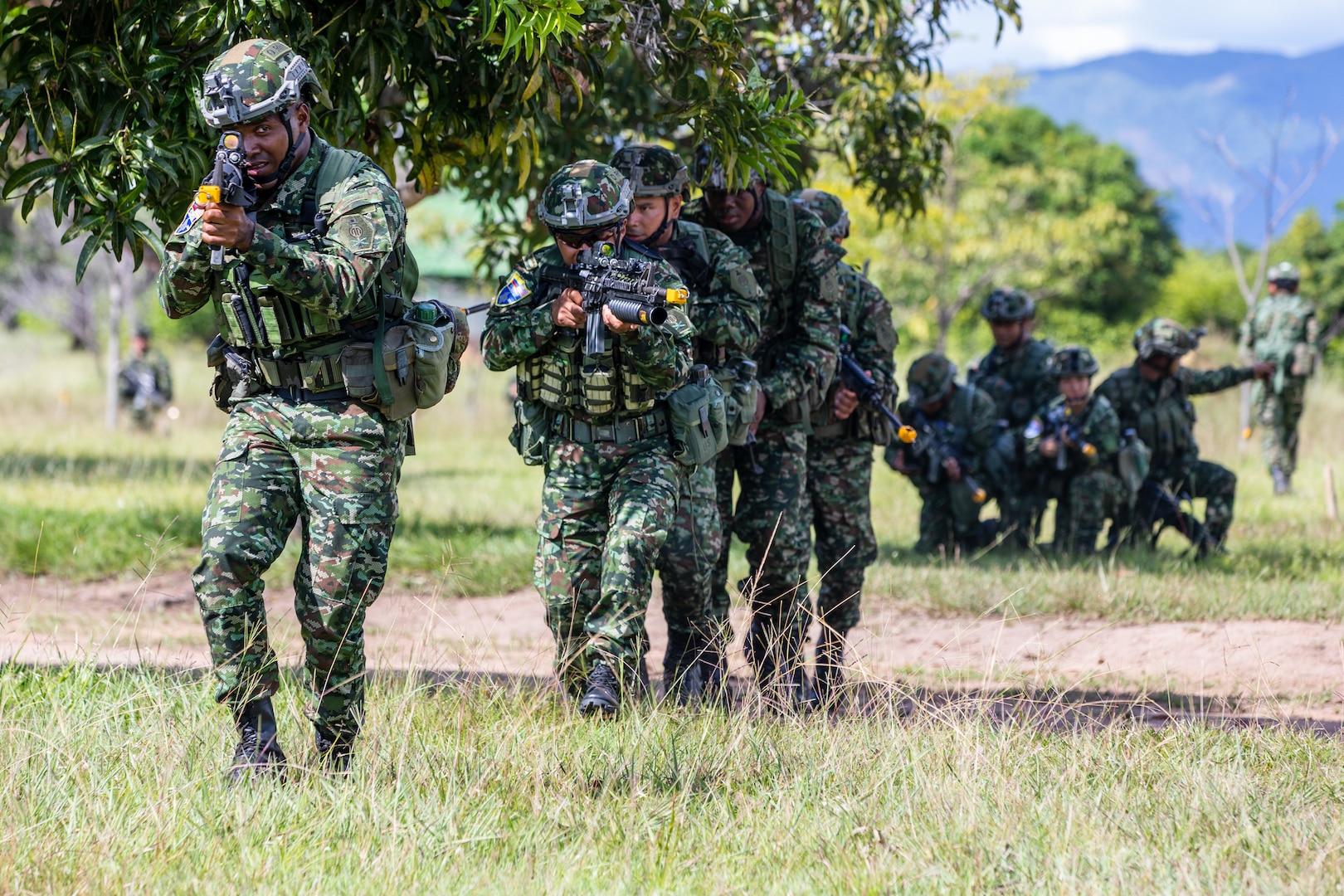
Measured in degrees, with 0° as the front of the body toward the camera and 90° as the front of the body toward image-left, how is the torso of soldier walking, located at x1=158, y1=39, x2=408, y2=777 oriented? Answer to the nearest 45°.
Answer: approximately 45°

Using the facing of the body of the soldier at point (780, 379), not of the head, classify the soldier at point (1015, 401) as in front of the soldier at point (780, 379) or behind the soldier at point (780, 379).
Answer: behind

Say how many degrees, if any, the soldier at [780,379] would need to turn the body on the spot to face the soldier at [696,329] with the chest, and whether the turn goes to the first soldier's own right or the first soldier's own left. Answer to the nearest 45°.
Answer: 0° — they already face them

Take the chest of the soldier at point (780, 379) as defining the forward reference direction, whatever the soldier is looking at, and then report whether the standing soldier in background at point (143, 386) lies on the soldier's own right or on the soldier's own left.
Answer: on the soldier's own right

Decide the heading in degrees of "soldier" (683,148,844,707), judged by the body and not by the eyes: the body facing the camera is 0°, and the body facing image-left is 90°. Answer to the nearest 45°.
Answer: approximately 45°

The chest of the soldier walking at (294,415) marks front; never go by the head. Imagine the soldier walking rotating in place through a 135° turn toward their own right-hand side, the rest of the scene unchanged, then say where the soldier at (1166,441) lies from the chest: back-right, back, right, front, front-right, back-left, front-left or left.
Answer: front-right

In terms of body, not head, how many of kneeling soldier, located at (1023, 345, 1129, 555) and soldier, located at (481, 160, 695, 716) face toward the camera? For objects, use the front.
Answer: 2

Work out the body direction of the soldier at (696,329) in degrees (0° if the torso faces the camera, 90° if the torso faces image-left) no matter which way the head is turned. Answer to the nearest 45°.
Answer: approximately 45°

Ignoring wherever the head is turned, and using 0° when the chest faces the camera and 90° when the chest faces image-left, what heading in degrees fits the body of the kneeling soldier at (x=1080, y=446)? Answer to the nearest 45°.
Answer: approximately 0°
